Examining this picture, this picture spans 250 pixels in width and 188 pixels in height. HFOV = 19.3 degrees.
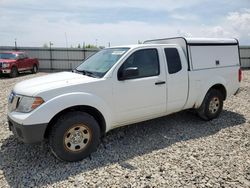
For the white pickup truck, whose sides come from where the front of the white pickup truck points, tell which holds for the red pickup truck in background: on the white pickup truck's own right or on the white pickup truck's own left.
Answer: on the white pickup truck's own right

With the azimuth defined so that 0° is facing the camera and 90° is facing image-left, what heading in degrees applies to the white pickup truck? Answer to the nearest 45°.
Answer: approximately 45°

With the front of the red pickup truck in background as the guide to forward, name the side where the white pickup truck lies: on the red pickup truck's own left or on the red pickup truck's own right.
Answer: on the red pickup truck's own left

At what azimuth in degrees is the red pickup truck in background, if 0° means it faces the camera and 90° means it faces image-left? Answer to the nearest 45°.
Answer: approximately 45°
